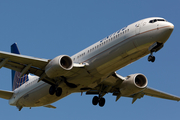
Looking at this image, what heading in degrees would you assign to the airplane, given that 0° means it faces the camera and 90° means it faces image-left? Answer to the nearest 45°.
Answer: approximately 315°
